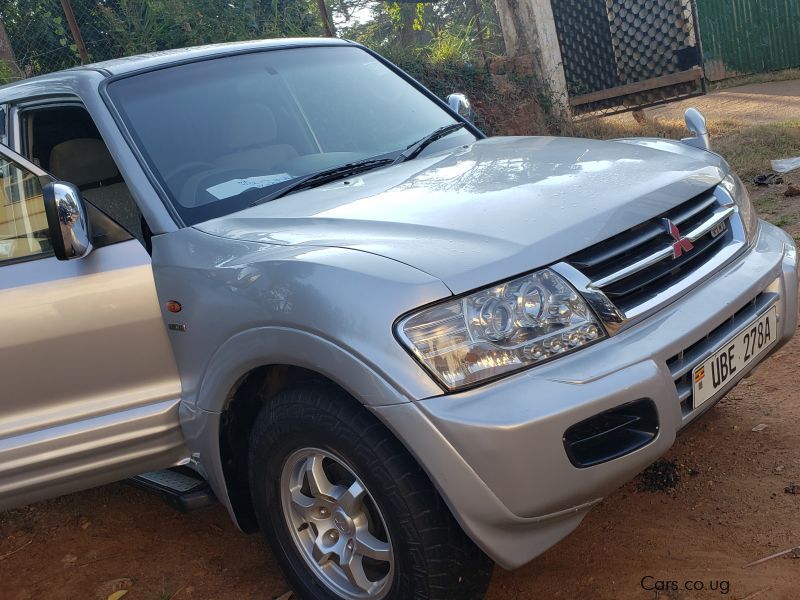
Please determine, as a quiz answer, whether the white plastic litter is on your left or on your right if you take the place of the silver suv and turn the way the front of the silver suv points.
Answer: on your left

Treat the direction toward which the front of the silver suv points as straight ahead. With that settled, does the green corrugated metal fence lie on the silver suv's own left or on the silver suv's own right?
on the silver suv's own left

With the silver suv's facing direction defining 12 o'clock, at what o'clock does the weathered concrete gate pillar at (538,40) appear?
The weathered concrete gate pillar is roughly at 8 o'clock from the silver suv.

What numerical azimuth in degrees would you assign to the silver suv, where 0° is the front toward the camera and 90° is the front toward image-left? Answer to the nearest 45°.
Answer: approximately 315°

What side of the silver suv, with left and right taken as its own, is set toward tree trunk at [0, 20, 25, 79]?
back

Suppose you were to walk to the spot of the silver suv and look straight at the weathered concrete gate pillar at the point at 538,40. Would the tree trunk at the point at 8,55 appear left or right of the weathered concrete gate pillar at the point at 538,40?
left
